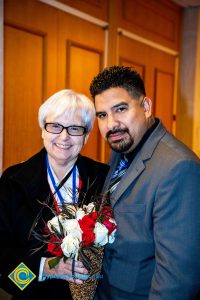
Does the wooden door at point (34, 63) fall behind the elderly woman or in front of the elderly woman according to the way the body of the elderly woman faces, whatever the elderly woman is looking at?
behind

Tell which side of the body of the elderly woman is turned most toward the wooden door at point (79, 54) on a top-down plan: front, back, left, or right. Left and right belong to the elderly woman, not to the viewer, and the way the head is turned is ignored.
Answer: back

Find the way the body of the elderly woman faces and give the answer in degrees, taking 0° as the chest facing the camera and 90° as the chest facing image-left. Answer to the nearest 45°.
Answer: approximately 0°
